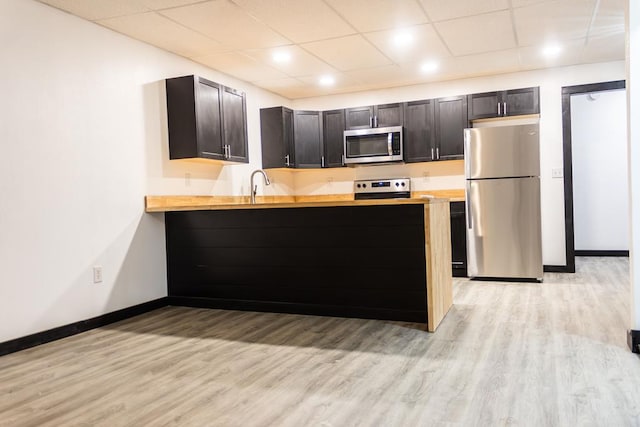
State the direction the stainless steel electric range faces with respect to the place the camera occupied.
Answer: facing the viewer

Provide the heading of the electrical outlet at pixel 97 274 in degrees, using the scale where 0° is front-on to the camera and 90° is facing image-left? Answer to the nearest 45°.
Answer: approximately 315°

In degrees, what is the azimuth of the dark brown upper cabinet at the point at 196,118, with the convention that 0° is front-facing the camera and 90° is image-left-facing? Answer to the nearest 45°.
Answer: approximately 315°

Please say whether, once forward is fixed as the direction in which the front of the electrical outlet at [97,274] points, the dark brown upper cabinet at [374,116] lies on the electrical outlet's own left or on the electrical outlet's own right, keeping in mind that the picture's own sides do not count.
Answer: on the electrical outlet's own left

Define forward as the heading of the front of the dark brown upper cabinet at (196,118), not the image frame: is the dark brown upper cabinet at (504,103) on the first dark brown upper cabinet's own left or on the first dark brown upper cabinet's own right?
on the first dark brown upper cabinet's own left

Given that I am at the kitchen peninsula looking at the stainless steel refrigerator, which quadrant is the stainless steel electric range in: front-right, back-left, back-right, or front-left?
front-left

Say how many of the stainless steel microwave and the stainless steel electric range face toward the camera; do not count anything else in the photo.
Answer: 2

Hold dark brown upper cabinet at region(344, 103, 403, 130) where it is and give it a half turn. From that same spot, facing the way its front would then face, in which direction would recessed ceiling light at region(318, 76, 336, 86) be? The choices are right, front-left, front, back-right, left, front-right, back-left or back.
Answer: back-left

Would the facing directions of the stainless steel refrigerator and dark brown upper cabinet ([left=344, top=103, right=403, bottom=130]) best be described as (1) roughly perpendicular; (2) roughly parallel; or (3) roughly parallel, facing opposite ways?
roughly parallel

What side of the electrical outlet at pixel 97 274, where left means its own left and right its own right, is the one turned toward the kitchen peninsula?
front

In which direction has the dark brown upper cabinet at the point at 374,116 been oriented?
toward the camera

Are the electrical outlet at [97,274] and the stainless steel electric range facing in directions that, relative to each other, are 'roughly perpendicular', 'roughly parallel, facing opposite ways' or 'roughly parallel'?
roughly perpendicular

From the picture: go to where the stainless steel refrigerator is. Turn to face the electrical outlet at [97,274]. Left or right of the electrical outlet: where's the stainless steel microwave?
right
